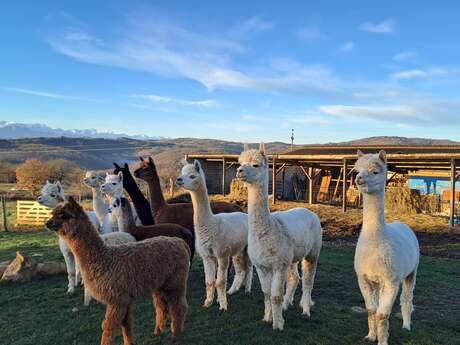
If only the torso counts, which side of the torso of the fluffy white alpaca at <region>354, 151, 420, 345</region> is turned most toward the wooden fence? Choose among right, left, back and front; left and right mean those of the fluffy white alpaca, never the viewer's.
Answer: right

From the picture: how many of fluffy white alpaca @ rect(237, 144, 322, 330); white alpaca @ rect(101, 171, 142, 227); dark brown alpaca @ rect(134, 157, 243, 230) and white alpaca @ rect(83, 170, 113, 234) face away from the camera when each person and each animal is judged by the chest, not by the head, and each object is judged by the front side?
0

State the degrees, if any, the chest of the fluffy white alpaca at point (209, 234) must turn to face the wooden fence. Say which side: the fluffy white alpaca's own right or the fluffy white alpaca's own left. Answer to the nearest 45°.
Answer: approximately 90° to the fluffy white alpaca's own right

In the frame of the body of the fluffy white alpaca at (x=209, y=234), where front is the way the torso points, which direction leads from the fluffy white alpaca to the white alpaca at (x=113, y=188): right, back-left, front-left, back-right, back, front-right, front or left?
right

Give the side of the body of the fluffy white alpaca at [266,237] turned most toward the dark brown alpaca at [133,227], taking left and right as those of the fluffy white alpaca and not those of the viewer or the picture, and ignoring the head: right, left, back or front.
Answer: right

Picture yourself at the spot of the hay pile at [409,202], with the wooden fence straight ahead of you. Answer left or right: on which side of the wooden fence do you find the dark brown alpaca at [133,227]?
left

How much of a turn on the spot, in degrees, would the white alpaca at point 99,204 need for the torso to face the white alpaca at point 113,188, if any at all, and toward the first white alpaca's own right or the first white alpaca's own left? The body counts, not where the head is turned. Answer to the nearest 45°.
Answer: approximately 45° to the first white alpaca's own left

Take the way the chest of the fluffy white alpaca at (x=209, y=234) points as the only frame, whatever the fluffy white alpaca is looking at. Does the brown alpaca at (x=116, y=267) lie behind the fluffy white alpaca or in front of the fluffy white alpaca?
in front

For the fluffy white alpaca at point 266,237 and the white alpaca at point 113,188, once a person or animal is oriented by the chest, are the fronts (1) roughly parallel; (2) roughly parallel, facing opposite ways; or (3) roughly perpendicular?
roughly parallel

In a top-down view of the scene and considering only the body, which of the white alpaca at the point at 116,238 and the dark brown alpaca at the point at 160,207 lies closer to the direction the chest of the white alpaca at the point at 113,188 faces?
the white alpaca

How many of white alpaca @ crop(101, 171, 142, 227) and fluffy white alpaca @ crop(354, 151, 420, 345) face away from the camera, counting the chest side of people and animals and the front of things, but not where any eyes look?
0

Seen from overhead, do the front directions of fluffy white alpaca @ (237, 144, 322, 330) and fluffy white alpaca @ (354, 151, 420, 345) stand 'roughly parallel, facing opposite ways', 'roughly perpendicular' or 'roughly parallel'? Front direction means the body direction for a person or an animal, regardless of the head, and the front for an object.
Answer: roughly parallel

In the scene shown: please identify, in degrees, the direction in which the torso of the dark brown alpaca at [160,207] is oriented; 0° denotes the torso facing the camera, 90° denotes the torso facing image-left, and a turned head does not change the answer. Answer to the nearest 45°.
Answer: approximately 90°

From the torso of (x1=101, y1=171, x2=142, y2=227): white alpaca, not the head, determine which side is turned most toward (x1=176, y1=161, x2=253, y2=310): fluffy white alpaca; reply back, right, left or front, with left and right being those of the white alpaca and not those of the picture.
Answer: left

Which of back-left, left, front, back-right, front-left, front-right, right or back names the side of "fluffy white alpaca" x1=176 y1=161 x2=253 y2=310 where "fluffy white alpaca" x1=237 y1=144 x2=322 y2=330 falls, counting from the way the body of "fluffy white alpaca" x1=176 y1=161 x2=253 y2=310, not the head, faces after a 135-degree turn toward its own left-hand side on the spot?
front-right
